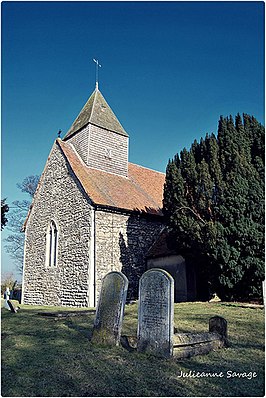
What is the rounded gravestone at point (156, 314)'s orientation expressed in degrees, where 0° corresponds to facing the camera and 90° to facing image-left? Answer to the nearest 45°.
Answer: approximately 45°

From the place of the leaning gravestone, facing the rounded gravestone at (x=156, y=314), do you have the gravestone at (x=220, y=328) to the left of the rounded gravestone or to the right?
left

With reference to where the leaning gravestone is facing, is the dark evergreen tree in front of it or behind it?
behind

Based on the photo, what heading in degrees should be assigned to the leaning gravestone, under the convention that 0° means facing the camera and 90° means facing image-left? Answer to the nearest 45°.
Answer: approximately 45°

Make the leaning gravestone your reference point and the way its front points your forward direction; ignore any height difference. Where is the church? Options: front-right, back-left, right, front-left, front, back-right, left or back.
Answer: back-right

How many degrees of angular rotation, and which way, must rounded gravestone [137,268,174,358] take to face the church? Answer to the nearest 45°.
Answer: approximately 135° to its right

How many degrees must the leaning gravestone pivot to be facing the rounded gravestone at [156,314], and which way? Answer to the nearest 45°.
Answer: approximately 90° to its left

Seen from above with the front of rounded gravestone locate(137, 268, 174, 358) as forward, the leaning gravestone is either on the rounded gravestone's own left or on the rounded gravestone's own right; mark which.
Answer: on the rounded gravestone's own right
